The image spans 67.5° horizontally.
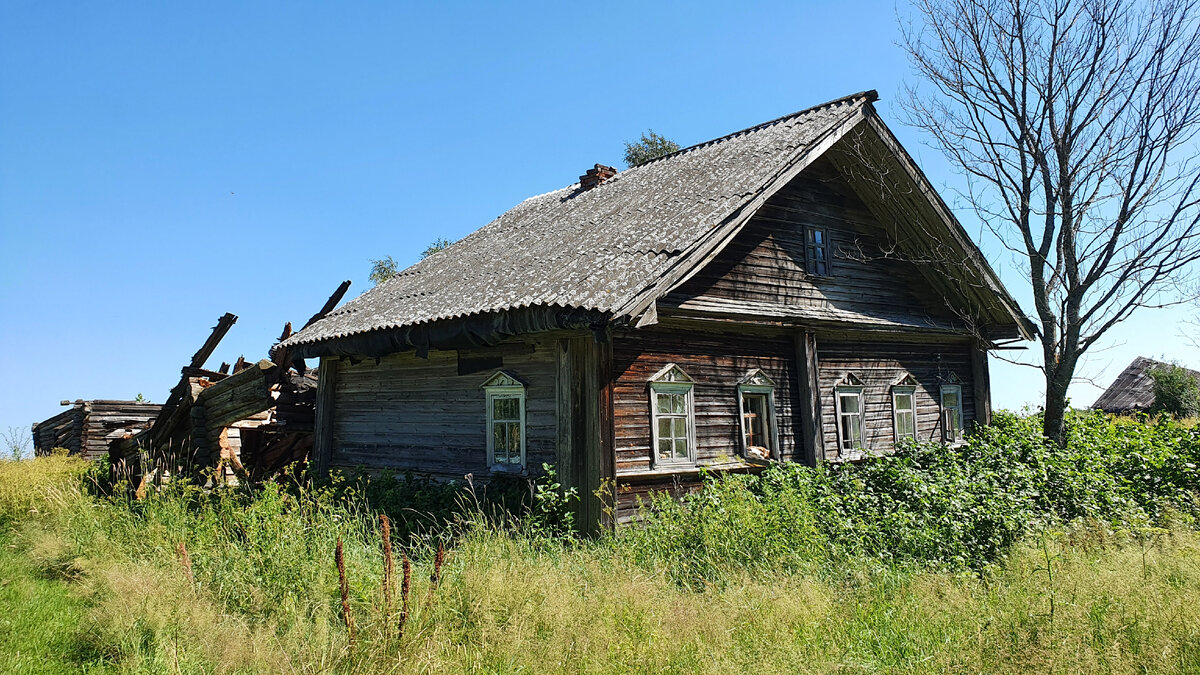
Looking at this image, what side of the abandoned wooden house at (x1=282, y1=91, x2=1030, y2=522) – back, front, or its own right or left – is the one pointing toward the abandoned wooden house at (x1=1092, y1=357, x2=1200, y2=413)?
left

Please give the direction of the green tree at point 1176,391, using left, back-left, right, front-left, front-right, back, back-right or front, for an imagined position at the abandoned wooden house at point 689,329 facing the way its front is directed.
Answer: left

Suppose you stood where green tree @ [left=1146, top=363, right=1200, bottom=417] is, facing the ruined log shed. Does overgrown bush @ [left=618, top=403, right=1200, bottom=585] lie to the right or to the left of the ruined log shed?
left

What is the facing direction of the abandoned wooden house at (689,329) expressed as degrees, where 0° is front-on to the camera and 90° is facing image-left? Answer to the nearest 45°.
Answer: approximately 315°

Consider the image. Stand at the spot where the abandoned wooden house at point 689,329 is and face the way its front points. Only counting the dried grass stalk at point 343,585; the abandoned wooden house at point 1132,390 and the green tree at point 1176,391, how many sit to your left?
2

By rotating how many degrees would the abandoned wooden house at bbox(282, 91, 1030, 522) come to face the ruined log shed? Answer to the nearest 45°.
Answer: approximately 180°

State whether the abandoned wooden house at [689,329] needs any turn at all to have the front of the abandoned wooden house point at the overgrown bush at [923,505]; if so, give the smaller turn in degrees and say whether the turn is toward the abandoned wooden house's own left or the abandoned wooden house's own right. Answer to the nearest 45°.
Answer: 0° — it already faces it

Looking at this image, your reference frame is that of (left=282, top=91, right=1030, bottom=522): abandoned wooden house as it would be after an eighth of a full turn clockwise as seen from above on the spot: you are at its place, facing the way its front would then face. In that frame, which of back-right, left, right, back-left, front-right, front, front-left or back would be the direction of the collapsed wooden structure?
right

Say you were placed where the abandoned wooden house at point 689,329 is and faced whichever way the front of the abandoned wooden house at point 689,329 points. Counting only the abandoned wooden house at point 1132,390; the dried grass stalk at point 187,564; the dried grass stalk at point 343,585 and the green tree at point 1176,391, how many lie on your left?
2

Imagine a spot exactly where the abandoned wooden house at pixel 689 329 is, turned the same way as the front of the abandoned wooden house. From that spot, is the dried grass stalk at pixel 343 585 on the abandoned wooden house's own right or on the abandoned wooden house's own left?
on the abandoned wooden house's own right
